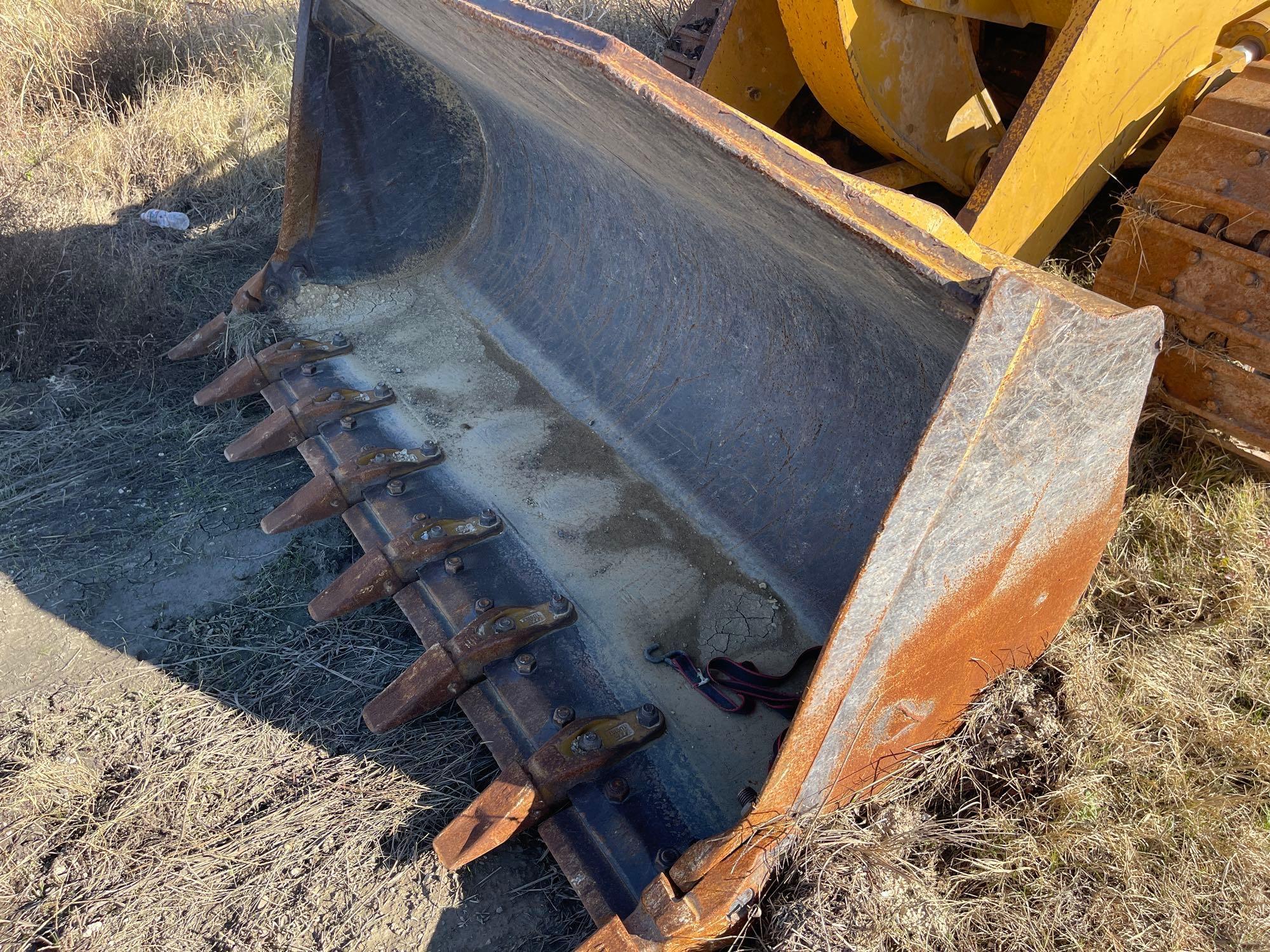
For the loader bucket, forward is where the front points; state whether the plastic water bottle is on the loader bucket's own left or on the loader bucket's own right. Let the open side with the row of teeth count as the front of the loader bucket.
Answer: on the loader bucket's own right

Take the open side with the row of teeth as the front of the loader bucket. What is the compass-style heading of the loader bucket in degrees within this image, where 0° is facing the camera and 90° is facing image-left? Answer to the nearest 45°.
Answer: approximately 45°
